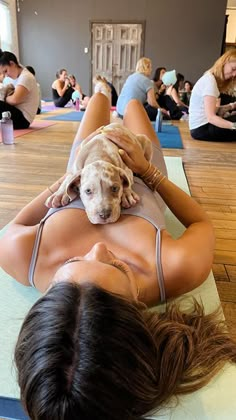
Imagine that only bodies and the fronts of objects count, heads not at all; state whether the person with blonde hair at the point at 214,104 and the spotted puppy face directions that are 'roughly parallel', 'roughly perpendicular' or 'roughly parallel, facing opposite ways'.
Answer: roughly perpendicular

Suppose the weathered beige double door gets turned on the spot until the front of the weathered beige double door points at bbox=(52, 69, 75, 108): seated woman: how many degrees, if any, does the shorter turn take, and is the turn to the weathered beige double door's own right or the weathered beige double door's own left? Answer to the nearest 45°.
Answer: approximately 45° to the weathered beige double door's own right

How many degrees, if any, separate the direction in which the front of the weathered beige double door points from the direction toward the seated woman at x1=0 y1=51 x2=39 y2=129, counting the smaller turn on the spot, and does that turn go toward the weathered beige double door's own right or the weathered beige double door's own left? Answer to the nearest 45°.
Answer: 0° — it already faces them

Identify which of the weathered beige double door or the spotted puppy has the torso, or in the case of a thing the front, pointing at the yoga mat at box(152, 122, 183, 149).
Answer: the weathered beige double door

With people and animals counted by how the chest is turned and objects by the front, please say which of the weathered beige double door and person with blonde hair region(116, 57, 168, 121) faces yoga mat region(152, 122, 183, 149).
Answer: the weathered beige double door

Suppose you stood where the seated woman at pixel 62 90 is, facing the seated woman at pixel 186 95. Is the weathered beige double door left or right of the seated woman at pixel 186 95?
left

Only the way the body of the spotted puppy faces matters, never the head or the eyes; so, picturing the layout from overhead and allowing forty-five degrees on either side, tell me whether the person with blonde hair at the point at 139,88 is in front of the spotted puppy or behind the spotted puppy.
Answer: behind
